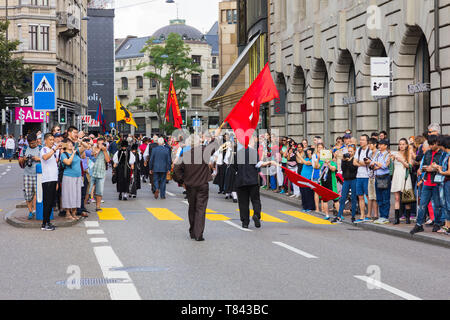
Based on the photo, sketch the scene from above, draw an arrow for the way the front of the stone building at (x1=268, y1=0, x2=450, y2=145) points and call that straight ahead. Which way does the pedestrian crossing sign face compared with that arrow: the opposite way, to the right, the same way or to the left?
to the left

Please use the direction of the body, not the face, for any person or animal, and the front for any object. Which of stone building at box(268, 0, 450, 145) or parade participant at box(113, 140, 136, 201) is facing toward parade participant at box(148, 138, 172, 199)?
the stone building

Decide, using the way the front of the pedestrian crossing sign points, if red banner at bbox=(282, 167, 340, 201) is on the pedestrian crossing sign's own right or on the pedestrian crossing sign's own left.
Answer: on the pedestrian crossing sign's own left

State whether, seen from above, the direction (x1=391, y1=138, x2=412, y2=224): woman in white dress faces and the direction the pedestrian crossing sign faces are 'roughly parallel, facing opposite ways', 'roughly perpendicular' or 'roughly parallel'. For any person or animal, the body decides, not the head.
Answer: roughly perpendicular

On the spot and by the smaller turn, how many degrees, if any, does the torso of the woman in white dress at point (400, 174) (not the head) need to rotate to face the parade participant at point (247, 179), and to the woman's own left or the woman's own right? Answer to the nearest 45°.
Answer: approximately 45° to the woman's own right

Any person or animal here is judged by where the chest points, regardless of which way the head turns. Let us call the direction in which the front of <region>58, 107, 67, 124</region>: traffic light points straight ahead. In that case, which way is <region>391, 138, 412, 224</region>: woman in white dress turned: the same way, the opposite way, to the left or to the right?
to the right

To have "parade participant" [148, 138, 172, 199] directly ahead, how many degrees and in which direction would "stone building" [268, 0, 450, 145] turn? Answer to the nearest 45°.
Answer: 0° — it already faces them

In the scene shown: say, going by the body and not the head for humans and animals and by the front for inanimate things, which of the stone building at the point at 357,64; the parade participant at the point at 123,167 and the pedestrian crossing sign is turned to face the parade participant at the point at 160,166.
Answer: the stone building

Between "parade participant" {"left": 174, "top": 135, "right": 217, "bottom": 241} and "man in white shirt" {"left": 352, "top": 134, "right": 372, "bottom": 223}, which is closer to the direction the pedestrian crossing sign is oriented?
the parade participant

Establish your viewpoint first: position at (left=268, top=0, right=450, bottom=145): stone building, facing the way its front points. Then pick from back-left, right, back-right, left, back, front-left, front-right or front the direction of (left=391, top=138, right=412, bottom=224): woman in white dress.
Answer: front-left

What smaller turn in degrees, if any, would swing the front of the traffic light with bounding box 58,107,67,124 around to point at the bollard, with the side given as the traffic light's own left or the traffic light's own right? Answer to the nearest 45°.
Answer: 0° — it already faces it

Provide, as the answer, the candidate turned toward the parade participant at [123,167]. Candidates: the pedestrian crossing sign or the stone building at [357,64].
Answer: the stone building

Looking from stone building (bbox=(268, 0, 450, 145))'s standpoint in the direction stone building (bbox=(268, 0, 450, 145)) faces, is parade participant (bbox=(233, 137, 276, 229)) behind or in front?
in front
